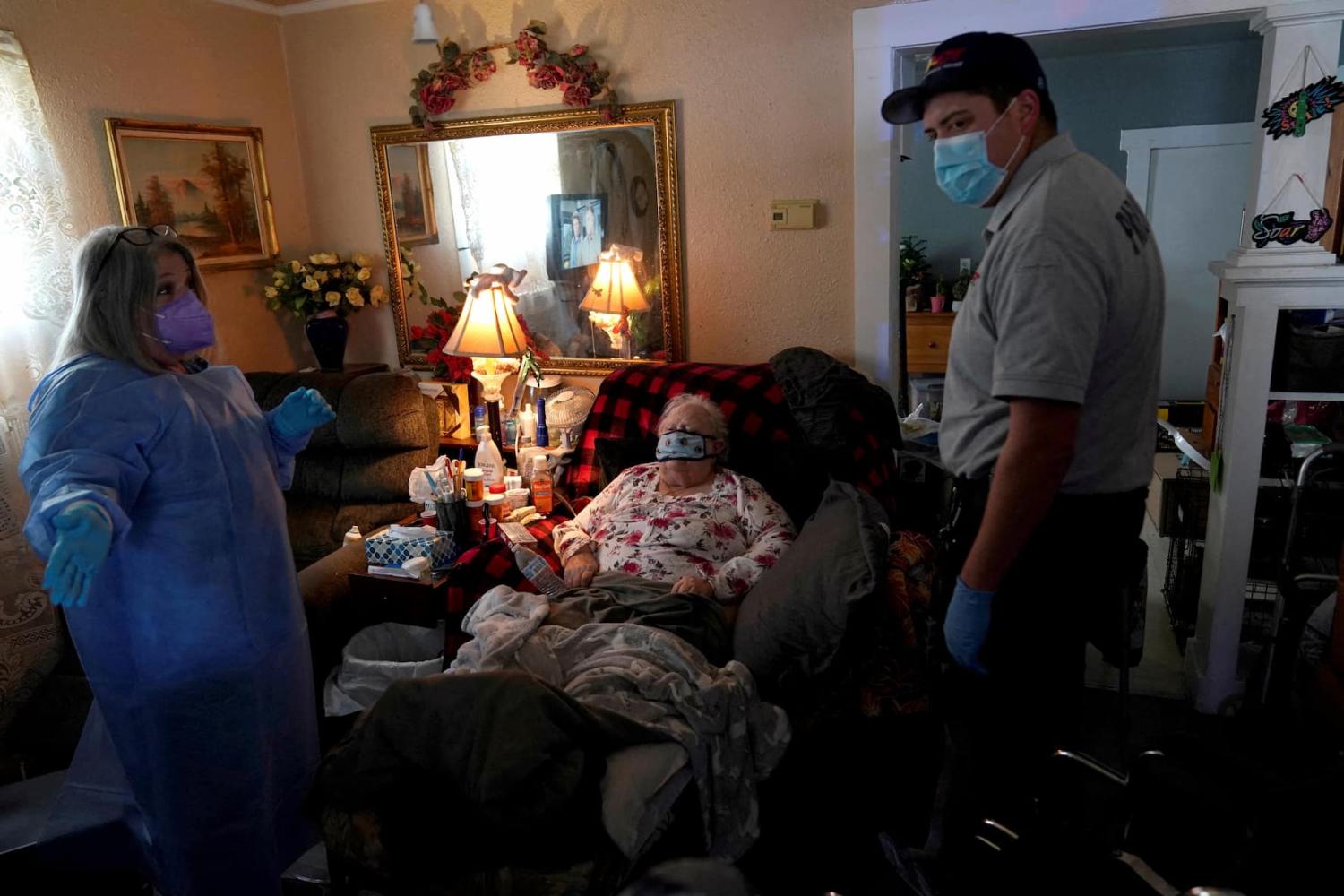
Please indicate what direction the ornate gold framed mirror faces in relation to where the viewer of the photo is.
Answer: facing the viewer

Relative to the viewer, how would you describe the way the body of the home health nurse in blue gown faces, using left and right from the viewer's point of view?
facing the viewer and to the right of the viewer

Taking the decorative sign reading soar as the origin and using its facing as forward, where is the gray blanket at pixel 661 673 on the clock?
The gray blanket is roughly at 1 o'clock from the decorative sign reading soar.

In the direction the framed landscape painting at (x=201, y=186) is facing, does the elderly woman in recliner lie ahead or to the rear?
ahead

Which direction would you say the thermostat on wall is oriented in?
toward the camera

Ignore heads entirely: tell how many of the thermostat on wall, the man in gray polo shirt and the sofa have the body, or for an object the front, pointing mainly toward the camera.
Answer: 2

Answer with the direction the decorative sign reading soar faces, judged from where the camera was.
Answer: facing the viewer

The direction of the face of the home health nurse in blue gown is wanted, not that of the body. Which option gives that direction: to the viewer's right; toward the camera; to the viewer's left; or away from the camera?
to the viewer's right

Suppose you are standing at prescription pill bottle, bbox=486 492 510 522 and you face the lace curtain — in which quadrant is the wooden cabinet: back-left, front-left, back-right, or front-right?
back-right

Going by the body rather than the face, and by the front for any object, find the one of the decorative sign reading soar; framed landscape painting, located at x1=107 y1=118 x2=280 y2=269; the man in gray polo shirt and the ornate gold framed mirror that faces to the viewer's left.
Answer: the man in gray polo shirt

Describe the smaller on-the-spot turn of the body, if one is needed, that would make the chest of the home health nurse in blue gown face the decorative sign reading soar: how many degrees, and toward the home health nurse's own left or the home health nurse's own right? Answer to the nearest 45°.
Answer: approximately 45° to the home health nurse's own left

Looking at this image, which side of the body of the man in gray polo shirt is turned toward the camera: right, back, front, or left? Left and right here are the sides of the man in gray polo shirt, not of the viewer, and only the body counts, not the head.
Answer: left
